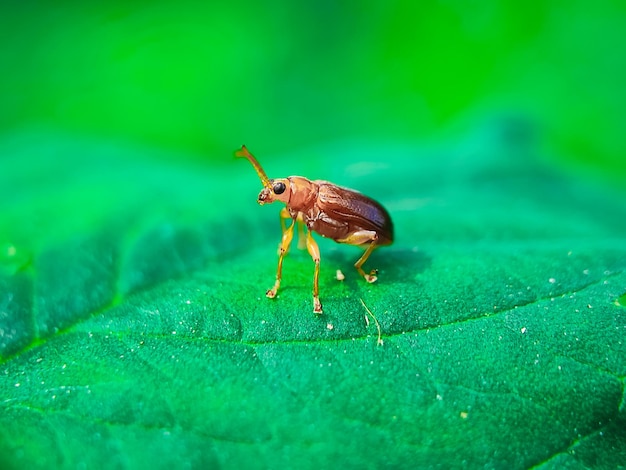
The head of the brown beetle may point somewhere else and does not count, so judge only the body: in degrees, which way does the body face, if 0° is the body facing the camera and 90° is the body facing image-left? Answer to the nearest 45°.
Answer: approximately 90°
